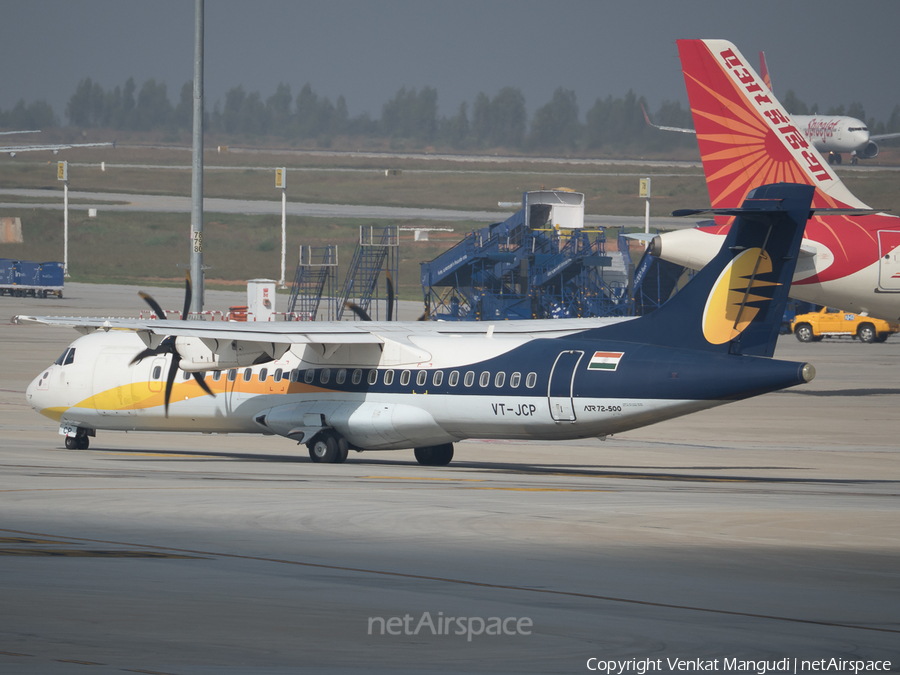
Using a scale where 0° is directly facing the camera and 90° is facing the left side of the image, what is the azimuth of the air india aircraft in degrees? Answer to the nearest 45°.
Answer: approximately 270°

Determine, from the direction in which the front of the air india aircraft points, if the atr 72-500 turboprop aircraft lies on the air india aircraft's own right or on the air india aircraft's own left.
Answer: on the air india aircraft's own right
